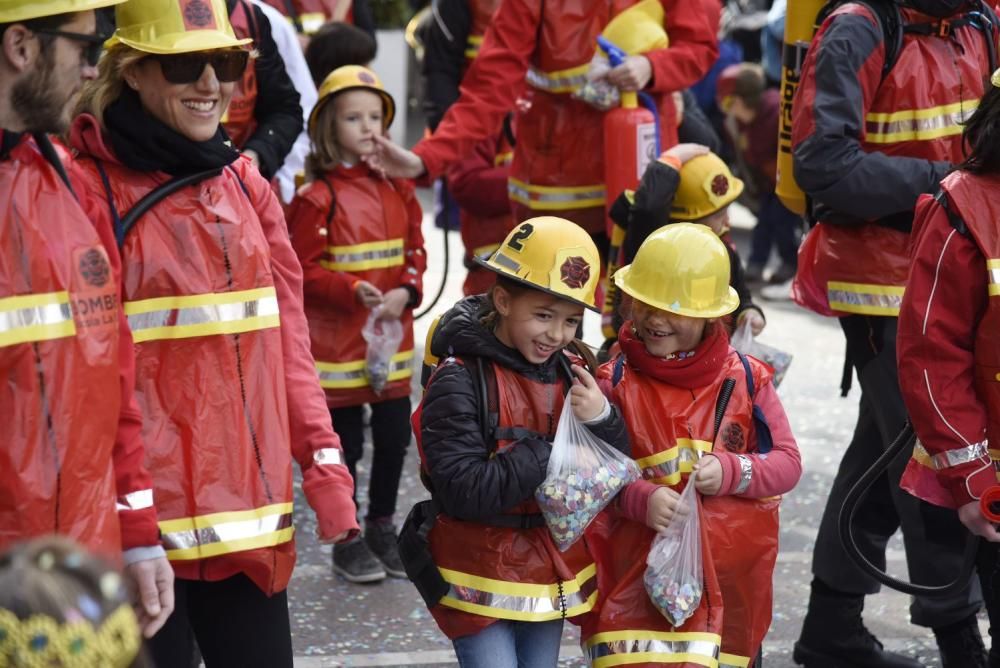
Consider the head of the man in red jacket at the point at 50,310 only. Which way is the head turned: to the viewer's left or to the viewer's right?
to the viewer's right

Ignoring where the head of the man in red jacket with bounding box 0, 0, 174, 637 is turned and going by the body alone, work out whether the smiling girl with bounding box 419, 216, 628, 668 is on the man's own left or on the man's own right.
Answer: on the man's own left

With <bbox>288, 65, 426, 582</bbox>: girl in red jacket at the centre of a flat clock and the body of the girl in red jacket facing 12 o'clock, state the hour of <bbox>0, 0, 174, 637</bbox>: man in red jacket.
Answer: The man in red jacket is roughly at 2 o'clock from the girl in red jacket.

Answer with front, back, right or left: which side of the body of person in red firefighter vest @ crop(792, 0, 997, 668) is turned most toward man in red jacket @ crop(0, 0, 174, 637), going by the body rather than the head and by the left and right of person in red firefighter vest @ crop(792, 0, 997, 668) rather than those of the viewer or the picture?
right

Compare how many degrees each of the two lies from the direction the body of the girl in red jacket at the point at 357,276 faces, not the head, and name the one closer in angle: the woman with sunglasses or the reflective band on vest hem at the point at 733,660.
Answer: the reflective band on vest hem

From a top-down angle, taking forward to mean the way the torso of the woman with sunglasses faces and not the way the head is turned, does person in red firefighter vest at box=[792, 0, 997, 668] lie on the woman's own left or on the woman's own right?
on the woman's own left

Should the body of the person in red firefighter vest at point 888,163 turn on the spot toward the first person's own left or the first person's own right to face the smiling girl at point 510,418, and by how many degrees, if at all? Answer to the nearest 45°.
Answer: approximately 90° to the first person's own right
